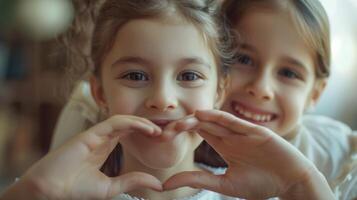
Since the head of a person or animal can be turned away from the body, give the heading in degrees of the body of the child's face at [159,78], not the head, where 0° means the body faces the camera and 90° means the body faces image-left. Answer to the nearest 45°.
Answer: approximately 0°
